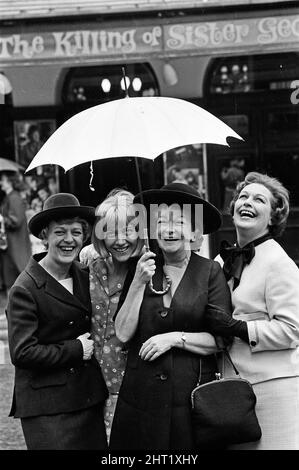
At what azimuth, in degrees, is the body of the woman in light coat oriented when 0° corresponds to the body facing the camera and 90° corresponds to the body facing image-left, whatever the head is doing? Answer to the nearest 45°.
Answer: approximately 45°

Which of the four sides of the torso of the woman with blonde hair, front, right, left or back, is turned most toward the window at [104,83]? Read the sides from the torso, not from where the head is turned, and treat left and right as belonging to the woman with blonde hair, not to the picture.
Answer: back

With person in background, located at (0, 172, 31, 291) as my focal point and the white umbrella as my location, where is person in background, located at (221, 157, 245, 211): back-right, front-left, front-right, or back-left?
front-right

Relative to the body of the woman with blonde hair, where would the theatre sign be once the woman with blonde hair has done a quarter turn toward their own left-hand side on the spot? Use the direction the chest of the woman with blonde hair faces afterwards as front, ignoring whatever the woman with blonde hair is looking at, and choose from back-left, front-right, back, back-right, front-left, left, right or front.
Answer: left

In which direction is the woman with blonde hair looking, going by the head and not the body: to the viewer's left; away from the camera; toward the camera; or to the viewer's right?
toward the camera

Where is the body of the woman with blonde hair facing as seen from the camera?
toward the camera

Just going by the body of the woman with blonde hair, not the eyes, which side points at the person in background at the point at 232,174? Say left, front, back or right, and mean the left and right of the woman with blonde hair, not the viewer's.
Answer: back

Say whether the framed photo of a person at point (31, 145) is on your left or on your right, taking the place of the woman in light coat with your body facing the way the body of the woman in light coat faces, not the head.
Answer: on your right

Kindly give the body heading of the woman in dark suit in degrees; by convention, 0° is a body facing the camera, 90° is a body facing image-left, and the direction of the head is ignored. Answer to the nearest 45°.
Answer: approximately 315°

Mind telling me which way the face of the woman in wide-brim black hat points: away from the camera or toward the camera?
toward the camera

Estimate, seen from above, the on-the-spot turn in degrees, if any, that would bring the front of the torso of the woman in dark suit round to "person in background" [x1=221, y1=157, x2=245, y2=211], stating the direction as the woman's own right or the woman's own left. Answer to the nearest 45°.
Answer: approximately 135° to the woman's own left

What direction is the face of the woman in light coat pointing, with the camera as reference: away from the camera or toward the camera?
toward the camera

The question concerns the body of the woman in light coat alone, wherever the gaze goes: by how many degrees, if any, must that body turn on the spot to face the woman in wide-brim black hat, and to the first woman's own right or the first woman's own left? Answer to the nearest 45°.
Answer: approximately 45° to the first woman's own right

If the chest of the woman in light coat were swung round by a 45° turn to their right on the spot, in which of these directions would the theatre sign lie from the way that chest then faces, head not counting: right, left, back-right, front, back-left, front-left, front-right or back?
right

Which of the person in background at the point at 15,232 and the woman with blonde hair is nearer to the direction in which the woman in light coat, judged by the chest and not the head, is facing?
the woman with blonde hair

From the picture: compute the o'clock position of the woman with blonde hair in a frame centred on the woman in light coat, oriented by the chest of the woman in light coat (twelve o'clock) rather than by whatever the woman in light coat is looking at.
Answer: The woman with blonde hair is roughly at 2 o'clock from the woman in light coat.
